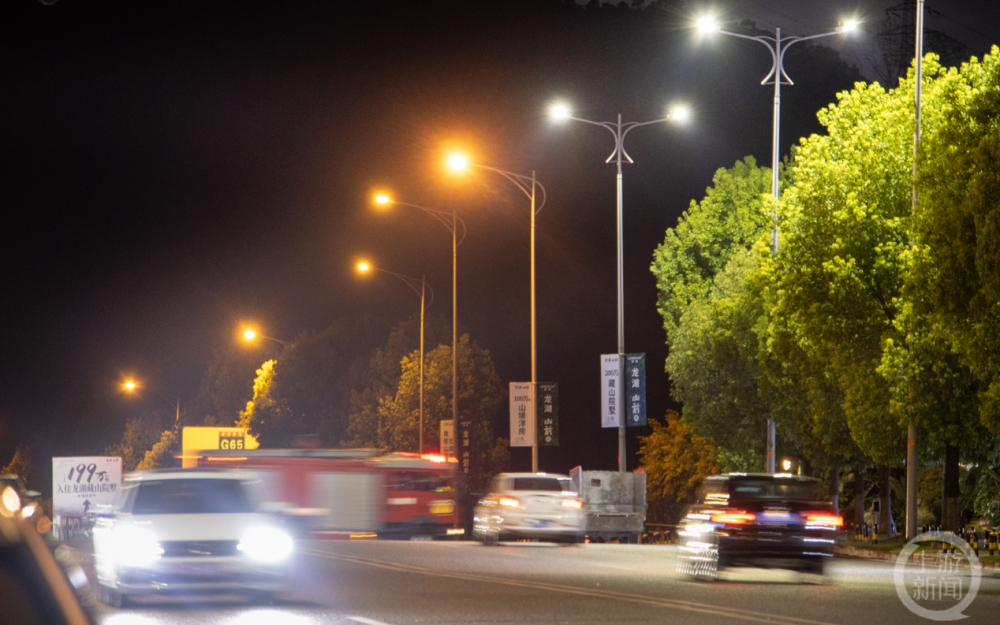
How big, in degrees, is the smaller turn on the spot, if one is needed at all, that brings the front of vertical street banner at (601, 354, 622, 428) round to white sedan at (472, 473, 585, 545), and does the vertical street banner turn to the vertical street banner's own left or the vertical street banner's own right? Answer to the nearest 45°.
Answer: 0° — it already faces it

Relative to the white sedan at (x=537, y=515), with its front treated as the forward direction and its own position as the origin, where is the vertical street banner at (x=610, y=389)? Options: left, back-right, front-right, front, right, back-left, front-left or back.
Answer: front-right

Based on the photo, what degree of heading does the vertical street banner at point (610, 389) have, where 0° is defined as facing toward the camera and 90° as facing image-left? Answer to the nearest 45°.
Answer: approximately 0°

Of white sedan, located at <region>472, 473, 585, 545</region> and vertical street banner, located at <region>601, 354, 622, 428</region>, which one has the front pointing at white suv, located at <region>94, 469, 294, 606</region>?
the vertical street banner

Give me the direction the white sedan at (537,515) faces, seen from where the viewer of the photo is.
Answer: facing away from the viewer and to the left of the viewer

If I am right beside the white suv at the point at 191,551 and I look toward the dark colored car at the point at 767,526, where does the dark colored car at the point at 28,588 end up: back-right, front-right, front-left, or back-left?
back-right

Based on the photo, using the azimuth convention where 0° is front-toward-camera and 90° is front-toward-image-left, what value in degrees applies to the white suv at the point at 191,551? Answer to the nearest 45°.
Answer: approximately 0°

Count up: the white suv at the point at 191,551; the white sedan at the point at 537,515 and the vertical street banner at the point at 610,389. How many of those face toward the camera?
2

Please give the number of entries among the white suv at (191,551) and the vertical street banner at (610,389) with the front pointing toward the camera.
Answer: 2

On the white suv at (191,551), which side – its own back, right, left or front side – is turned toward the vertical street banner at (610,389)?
back
